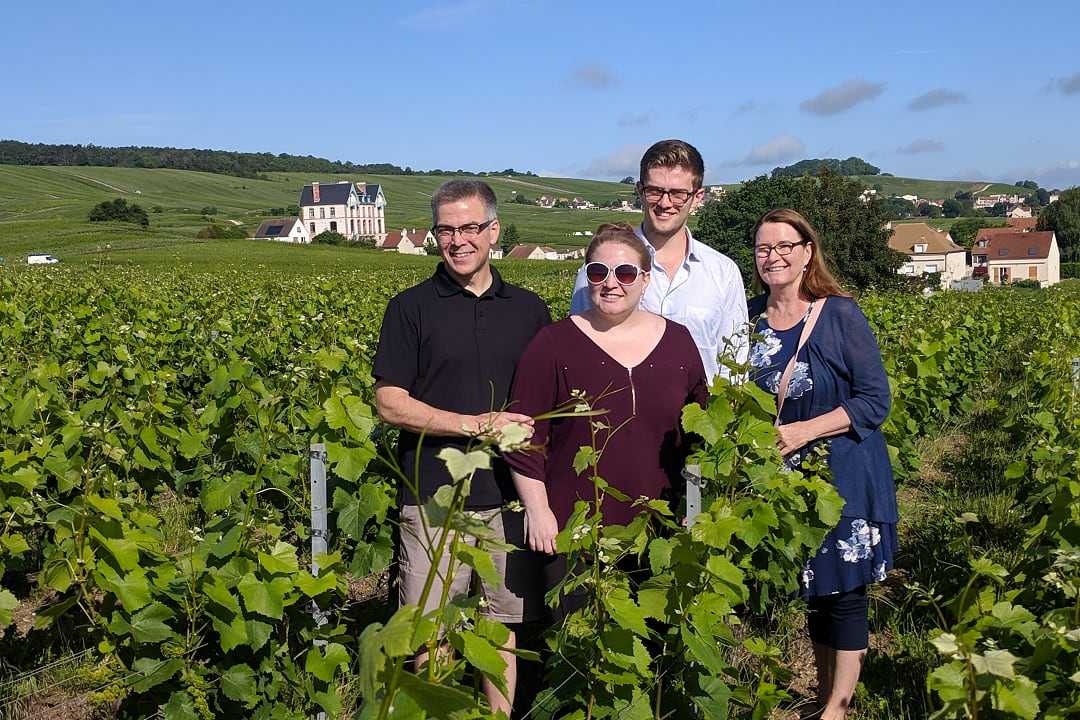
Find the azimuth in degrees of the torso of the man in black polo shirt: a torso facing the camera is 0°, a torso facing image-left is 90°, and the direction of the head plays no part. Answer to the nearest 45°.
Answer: approximately 0°

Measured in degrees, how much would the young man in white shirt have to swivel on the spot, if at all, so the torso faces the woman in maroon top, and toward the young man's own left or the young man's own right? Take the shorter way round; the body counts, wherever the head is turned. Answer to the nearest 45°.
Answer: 0° — they already face them

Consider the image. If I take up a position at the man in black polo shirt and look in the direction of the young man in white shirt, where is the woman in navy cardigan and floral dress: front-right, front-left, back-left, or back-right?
front-right

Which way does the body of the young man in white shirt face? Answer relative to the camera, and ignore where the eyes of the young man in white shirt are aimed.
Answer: toward the camera

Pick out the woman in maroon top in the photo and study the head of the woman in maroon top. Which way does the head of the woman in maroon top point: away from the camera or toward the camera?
toward the camera

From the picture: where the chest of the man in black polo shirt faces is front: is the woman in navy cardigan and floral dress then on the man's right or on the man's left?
on the man's left

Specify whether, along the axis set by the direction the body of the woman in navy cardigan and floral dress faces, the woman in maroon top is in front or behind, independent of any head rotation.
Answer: in front

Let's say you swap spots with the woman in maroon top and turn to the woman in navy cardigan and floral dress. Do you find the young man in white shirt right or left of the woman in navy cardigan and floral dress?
left

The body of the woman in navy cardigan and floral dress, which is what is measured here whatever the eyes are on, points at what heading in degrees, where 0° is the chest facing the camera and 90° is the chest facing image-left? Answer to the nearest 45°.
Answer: approximately 45°
